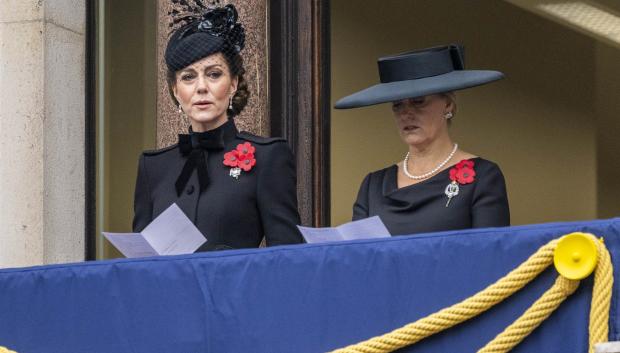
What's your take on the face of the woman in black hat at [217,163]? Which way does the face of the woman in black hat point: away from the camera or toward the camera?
toward the camera

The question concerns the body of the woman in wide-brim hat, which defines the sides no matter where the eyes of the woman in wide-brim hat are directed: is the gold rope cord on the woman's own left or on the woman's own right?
on the woman's own left

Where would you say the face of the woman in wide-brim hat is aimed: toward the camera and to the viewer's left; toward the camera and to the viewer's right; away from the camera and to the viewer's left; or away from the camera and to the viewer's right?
toward the camera and to the viewer's left

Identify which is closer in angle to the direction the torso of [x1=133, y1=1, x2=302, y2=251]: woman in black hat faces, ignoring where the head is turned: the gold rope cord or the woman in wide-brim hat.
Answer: the gold rope cord

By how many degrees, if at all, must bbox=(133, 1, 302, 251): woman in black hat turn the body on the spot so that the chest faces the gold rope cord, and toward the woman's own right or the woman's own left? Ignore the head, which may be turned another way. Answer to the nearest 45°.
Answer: approximately 90° to the woman's own left

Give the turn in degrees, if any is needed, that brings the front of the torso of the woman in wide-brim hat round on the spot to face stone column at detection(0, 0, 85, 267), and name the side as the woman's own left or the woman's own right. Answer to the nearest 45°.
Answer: approximately 90° to the woman's own right

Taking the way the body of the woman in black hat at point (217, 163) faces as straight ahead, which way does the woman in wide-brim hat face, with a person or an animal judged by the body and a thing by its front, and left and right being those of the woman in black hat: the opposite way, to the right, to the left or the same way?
the same way

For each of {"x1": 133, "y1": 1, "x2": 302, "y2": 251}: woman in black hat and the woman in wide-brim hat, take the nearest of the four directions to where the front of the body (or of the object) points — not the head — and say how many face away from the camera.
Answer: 0

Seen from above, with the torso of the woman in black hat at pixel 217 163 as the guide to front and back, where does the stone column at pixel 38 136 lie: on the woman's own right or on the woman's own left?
on the woman's own right

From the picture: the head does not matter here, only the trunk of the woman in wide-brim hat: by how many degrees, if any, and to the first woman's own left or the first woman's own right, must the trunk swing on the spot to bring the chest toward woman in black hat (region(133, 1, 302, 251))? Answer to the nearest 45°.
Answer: approximately 45° to the first woman's own right

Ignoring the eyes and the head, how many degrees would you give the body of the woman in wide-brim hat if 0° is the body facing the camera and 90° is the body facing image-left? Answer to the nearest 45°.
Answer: approximately 45°
